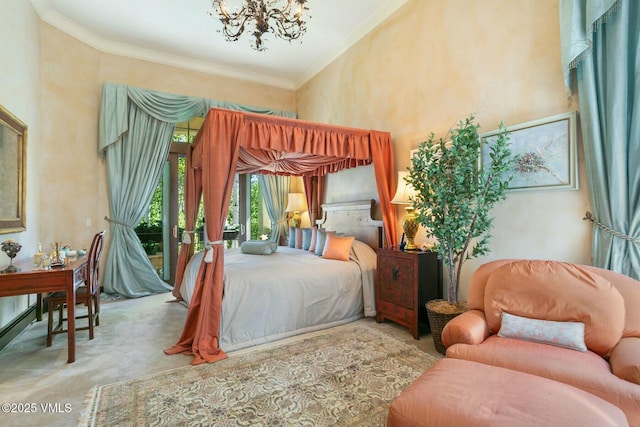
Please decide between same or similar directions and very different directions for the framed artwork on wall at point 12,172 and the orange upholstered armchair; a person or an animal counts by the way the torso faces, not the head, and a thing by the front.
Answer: very different directions

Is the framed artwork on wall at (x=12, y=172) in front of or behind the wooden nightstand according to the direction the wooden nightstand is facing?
in front

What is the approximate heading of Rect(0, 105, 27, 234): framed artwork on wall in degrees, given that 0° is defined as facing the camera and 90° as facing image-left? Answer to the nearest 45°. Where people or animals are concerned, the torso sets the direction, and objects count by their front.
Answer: approximately 315°

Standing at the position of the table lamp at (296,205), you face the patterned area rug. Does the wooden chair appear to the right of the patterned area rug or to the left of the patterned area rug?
right

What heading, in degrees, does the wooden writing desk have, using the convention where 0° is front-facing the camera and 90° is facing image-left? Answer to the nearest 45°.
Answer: approximately 270°

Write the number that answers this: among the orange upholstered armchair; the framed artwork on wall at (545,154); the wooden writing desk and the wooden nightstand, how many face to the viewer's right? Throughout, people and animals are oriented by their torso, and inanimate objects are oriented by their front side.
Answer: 1

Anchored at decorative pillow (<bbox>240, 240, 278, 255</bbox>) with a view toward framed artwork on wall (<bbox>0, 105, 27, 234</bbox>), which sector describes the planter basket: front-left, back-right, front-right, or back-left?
back-left

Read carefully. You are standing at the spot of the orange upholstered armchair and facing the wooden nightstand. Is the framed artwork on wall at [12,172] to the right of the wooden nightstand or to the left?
left

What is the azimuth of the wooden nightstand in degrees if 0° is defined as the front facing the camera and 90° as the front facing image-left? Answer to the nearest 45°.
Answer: approximately 45°

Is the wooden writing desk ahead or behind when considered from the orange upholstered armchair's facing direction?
ahead

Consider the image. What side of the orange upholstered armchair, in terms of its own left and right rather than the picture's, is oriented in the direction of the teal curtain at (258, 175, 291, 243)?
right

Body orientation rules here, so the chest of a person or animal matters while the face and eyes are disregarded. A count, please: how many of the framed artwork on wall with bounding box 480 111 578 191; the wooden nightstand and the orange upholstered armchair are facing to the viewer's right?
0
